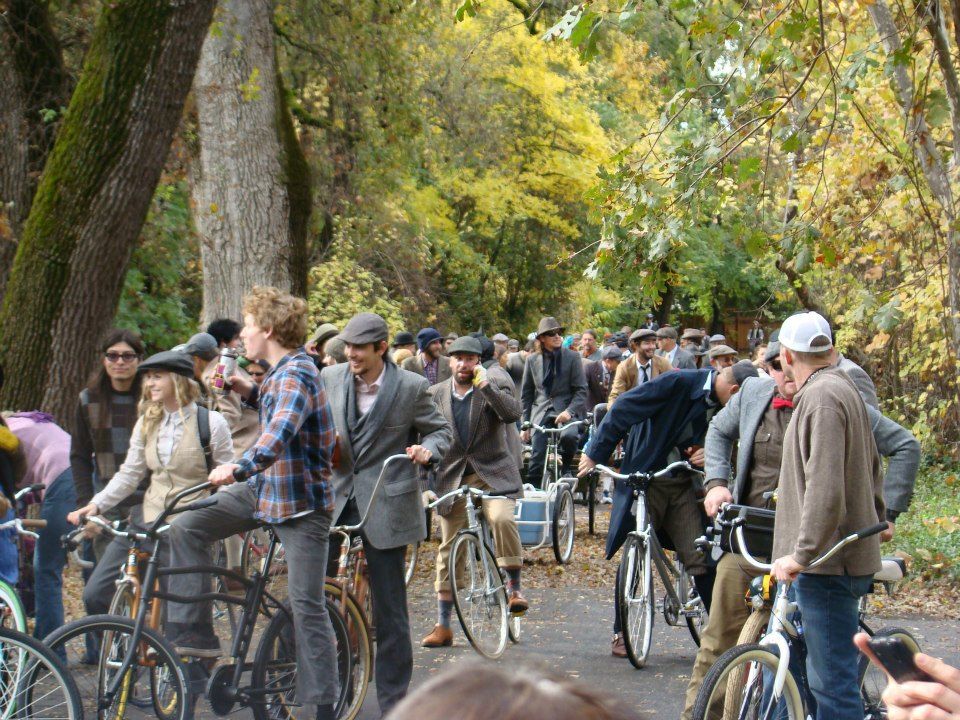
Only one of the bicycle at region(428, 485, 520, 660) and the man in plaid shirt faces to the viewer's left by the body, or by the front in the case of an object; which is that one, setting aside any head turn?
the man in plaid shirt

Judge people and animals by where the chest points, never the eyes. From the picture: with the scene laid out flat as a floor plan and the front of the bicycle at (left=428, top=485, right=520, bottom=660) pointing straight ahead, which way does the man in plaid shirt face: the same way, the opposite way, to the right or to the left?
to the right

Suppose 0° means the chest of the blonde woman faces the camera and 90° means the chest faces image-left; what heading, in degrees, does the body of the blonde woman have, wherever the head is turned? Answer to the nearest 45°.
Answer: approximately 45°

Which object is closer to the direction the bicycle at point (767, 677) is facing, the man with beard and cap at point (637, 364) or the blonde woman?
the blonde woman

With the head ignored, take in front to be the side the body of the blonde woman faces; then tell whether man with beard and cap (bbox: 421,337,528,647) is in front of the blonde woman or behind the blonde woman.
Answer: behind

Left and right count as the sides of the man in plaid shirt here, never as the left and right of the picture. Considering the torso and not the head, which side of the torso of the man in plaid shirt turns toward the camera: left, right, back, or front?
left

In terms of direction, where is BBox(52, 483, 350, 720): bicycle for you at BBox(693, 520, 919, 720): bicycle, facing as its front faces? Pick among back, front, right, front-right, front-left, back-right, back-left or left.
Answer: front-right

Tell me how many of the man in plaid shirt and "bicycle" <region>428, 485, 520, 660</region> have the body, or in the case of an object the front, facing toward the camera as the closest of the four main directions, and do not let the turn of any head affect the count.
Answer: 1

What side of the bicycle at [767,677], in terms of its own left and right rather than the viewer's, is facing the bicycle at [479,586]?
right

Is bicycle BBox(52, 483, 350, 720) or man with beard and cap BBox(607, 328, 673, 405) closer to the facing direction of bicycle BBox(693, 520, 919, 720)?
the bicycle

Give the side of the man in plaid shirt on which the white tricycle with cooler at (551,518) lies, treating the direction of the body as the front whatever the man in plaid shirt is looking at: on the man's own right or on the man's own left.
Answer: on the man's own right

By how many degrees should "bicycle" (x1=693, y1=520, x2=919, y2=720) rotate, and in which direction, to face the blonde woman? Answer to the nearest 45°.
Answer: approximately 45° to its right

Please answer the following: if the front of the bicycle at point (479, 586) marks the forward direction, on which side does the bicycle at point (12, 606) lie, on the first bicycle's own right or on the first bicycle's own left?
on the first bicycle's own right

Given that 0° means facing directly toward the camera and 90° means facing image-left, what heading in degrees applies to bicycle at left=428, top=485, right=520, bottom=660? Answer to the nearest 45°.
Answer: approximately 0°

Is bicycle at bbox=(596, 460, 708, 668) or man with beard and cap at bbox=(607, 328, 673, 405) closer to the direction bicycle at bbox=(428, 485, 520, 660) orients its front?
the bicycle
